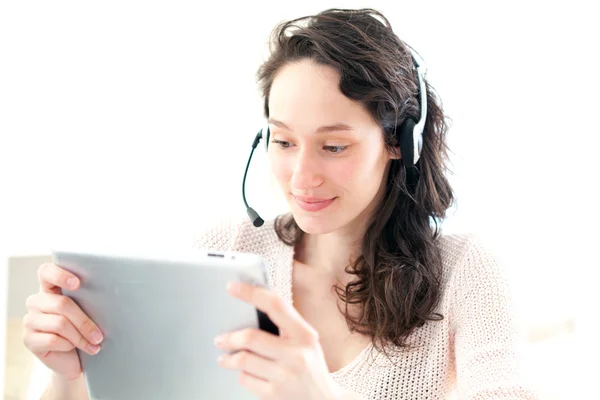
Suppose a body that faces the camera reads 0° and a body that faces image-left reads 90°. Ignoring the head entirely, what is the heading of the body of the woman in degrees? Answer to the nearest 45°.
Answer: approximately 45°
